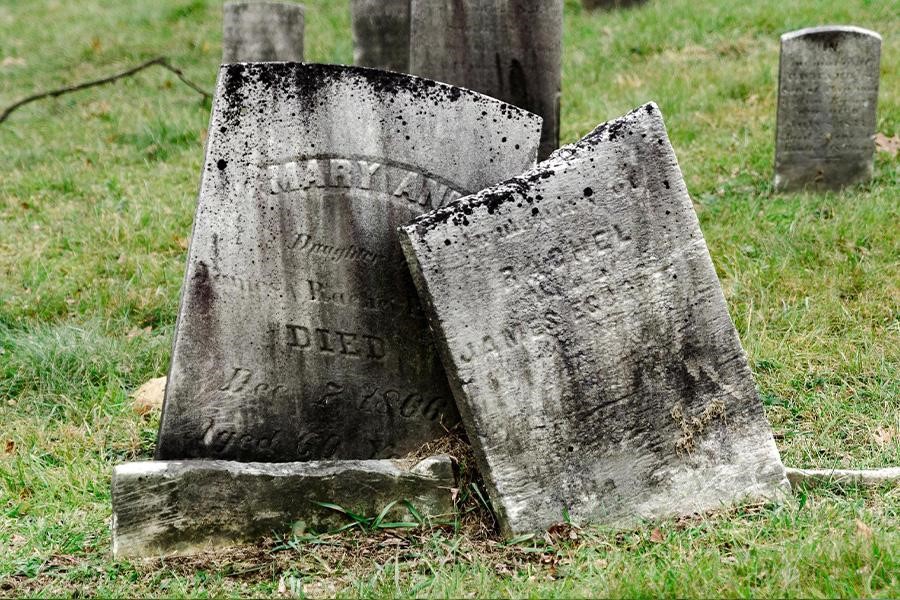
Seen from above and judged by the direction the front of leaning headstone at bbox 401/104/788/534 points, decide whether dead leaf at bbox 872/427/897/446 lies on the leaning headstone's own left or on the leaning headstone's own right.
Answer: on the leaning headstone's own left

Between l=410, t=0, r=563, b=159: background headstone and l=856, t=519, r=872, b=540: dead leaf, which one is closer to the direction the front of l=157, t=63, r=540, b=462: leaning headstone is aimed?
the dead leaf

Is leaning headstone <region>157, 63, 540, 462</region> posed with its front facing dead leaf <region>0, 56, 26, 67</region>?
no

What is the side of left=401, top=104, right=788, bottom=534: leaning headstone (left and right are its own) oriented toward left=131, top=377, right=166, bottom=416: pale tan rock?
right

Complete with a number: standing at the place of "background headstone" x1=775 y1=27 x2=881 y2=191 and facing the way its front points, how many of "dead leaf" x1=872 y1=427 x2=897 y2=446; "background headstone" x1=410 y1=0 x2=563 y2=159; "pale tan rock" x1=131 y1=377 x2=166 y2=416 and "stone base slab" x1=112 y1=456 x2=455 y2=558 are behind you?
0

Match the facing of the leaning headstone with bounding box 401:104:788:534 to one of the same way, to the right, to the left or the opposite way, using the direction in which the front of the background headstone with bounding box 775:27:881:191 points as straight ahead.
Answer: the same way

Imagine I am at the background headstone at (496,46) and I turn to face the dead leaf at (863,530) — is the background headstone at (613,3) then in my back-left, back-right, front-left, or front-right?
back-left

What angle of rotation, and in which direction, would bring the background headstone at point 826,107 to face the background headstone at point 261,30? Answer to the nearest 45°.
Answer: approximately 90° to its right

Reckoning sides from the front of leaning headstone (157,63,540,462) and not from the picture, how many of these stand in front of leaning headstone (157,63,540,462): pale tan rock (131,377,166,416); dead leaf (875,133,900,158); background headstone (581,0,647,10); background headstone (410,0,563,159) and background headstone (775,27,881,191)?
0

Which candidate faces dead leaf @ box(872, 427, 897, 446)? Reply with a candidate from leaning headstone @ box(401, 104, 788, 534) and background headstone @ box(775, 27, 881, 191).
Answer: the background headstone

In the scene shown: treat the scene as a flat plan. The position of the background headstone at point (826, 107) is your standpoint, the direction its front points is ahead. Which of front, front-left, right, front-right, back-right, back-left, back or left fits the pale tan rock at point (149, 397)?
front-right

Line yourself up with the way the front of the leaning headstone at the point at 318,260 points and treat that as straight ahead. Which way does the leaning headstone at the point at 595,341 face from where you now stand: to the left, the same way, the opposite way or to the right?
the same way

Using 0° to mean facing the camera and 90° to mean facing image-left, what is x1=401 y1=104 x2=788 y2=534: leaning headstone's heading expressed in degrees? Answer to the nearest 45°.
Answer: approximately 0°

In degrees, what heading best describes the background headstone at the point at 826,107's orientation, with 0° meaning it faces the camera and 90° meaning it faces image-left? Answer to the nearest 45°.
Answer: approximately 0°

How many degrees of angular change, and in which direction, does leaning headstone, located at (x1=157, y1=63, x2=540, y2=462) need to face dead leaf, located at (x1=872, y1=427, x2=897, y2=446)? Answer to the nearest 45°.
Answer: approximately 90° to its left

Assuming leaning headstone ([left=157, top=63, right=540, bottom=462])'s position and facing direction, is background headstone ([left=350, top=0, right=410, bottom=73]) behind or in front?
behind

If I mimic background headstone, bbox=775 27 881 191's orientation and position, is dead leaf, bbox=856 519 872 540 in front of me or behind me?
in front

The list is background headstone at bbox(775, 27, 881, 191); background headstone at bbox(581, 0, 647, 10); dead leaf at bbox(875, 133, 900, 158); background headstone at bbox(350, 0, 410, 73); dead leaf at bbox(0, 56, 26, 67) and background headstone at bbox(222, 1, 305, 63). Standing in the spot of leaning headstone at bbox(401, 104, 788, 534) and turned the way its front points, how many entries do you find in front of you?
0

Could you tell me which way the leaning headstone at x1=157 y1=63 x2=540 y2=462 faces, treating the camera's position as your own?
facing the viewer

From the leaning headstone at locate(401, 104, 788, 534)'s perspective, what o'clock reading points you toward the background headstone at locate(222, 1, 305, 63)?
The background headstone is roughly at 5 o'clock from the leaning headstone.
